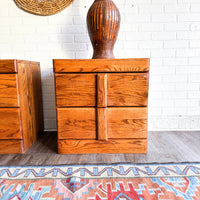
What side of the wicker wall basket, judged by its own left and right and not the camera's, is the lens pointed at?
front

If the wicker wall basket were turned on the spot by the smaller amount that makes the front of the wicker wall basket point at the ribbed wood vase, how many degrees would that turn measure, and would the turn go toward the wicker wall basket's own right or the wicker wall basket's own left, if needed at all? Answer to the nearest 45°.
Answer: approximately 45° to the wicker wall basket's own left

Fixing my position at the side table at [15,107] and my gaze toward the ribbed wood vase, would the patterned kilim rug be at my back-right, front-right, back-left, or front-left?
front-right
